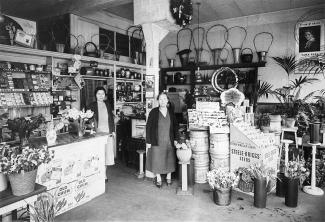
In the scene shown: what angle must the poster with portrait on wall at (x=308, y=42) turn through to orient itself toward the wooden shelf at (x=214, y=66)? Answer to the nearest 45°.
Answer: approximately 90° to its right

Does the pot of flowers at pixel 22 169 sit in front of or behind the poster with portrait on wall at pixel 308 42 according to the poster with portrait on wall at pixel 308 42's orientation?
in front

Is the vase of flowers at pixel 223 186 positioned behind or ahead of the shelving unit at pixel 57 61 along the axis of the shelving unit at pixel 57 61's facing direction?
ahead

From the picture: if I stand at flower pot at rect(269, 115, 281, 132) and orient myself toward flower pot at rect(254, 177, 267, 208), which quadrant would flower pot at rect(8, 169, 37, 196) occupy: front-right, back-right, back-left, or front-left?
front-right

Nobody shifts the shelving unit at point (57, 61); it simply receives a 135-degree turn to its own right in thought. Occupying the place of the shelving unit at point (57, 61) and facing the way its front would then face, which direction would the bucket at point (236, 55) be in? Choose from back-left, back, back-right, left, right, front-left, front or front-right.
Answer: back

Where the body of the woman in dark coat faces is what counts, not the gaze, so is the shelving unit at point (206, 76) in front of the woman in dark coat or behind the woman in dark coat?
behind

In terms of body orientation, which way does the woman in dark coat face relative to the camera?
toward the camera

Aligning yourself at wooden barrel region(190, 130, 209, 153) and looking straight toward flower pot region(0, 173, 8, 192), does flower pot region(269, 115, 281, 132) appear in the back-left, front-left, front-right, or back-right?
back-left

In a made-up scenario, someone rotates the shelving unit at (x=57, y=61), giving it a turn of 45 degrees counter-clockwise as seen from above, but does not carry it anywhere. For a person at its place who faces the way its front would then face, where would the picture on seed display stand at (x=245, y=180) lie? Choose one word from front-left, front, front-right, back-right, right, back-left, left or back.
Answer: front-right

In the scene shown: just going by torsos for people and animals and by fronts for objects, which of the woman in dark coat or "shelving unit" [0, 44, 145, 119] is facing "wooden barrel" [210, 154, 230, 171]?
the shelving unit

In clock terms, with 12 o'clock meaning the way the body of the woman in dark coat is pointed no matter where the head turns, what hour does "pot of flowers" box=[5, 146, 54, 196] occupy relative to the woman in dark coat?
The pot of flowers is roughly at 1 o'clock from the woman in dark coat.

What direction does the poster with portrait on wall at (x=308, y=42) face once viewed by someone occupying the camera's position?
facing the viewer

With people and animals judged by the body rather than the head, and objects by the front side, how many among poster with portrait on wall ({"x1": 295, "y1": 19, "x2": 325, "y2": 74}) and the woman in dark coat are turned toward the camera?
2

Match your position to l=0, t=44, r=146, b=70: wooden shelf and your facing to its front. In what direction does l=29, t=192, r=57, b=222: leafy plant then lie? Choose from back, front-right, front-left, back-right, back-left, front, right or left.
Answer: front-right
